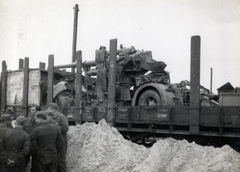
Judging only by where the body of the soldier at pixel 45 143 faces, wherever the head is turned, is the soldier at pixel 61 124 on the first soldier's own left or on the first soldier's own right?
on the first soldier's own right

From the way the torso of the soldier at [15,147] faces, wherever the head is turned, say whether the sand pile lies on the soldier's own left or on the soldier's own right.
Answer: on the soldier's own right

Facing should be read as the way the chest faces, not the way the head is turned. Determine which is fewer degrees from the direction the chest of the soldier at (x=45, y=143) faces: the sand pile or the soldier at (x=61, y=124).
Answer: the soldier

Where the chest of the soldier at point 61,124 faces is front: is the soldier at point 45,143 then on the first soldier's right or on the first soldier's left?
on the first soldier's left

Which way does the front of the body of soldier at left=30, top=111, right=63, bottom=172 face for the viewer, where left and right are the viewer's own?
facing away from the viewer and to the left of the viewer

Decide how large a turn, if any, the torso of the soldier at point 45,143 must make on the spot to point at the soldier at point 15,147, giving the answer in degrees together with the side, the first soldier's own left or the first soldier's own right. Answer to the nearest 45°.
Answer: approximately 45° to the first soldier's own left

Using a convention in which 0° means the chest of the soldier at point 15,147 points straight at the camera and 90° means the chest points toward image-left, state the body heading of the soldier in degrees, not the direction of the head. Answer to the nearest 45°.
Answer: approximately 180°
